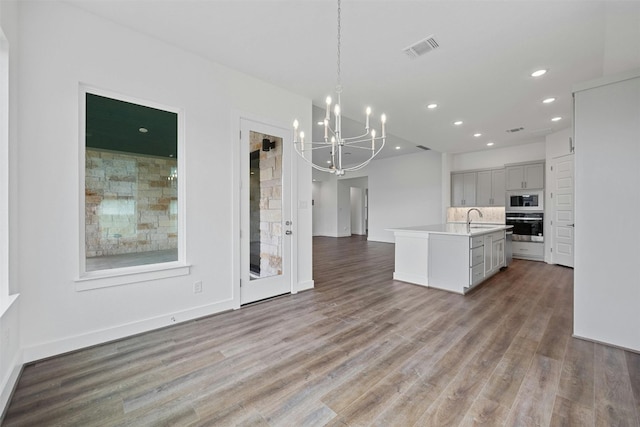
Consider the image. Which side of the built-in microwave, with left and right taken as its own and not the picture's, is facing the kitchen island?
front

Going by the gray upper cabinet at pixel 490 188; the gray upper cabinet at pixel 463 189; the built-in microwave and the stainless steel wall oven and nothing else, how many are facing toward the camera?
4

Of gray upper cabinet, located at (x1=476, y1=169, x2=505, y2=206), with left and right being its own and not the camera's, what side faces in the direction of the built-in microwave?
left

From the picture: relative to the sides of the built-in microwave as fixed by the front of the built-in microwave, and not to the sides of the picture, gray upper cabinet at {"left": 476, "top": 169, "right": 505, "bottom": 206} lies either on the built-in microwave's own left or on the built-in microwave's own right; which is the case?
on the built-in microwave's own right

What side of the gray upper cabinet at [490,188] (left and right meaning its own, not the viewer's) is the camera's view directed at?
front

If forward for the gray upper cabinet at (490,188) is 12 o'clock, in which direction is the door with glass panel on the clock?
The door with glass panel is roughly at 1 o'clock from the gray upper cabinet.

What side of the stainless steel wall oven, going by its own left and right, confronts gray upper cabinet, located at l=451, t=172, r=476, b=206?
right

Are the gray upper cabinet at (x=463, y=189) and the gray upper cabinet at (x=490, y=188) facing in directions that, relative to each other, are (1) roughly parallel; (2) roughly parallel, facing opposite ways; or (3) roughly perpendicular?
roughly parallel

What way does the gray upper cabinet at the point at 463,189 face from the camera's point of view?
toward the camera

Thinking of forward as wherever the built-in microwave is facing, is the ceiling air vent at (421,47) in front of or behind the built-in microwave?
in front

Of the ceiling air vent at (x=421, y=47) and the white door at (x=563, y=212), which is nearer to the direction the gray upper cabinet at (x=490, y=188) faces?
the ceiling air vent
